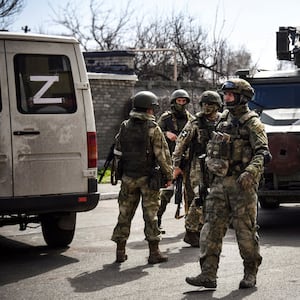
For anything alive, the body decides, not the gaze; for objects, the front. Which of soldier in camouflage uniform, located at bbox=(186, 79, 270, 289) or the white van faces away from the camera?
the white van

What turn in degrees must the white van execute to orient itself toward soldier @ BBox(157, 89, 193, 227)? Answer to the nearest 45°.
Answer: approximately 45° to its right

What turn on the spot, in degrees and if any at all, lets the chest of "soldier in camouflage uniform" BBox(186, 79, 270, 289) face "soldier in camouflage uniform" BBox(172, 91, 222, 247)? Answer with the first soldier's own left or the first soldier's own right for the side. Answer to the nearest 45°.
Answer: approximately 135° to the first soldier's own right

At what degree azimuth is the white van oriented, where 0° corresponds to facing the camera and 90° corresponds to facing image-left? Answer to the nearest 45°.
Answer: approximately 180°

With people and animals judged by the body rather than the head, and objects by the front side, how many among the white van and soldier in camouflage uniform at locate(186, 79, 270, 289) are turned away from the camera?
1

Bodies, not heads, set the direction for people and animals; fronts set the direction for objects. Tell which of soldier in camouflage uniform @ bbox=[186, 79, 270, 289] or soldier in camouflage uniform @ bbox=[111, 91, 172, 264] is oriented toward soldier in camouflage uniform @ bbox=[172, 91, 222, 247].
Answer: soldier in camouflage uniform @ bbox=[111, 91, 172, 264]

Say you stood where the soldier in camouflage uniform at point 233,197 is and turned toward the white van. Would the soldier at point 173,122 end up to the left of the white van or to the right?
right

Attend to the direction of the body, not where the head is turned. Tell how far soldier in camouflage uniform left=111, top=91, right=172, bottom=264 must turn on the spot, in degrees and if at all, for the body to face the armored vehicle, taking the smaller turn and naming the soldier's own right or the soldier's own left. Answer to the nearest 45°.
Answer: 0° — they already face it

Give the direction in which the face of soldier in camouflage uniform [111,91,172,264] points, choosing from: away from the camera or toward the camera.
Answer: away from the camera

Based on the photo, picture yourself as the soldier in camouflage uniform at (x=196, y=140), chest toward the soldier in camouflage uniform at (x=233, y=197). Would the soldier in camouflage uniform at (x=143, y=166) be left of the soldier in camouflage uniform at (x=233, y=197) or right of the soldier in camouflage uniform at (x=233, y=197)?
right

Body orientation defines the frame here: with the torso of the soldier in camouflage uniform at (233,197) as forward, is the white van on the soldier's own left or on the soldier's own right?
on the soldier's own right

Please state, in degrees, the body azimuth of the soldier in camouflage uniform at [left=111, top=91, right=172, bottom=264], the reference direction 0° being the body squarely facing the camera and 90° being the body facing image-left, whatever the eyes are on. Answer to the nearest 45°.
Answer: approximately 225°

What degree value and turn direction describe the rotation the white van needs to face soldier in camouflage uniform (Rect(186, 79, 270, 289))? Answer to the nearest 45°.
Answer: approximately 135° to its right
